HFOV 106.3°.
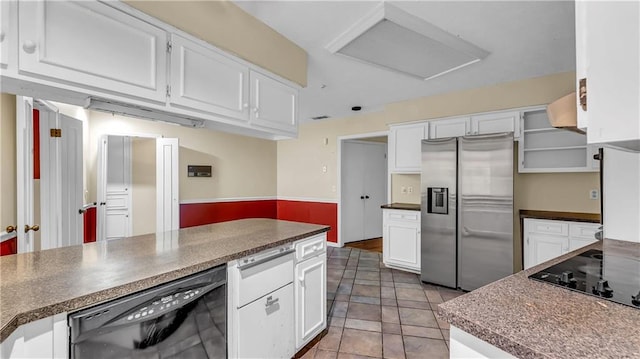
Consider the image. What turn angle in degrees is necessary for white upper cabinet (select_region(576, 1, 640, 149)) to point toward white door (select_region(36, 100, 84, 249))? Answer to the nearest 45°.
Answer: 0° — it already faces it

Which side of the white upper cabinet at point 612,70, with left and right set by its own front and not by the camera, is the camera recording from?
left

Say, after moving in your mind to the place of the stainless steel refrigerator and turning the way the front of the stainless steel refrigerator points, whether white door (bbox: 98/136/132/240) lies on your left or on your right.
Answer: on your right

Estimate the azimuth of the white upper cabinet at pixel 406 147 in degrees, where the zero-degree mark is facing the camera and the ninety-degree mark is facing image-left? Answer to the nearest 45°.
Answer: approximately 0°

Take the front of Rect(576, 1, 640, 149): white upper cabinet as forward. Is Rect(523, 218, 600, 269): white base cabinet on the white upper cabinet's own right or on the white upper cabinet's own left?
on the white upper cabinet's own right

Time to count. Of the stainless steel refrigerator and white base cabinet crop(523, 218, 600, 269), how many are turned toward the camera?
2

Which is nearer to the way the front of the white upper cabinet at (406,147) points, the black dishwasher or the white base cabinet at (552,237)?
the black dishwasher
